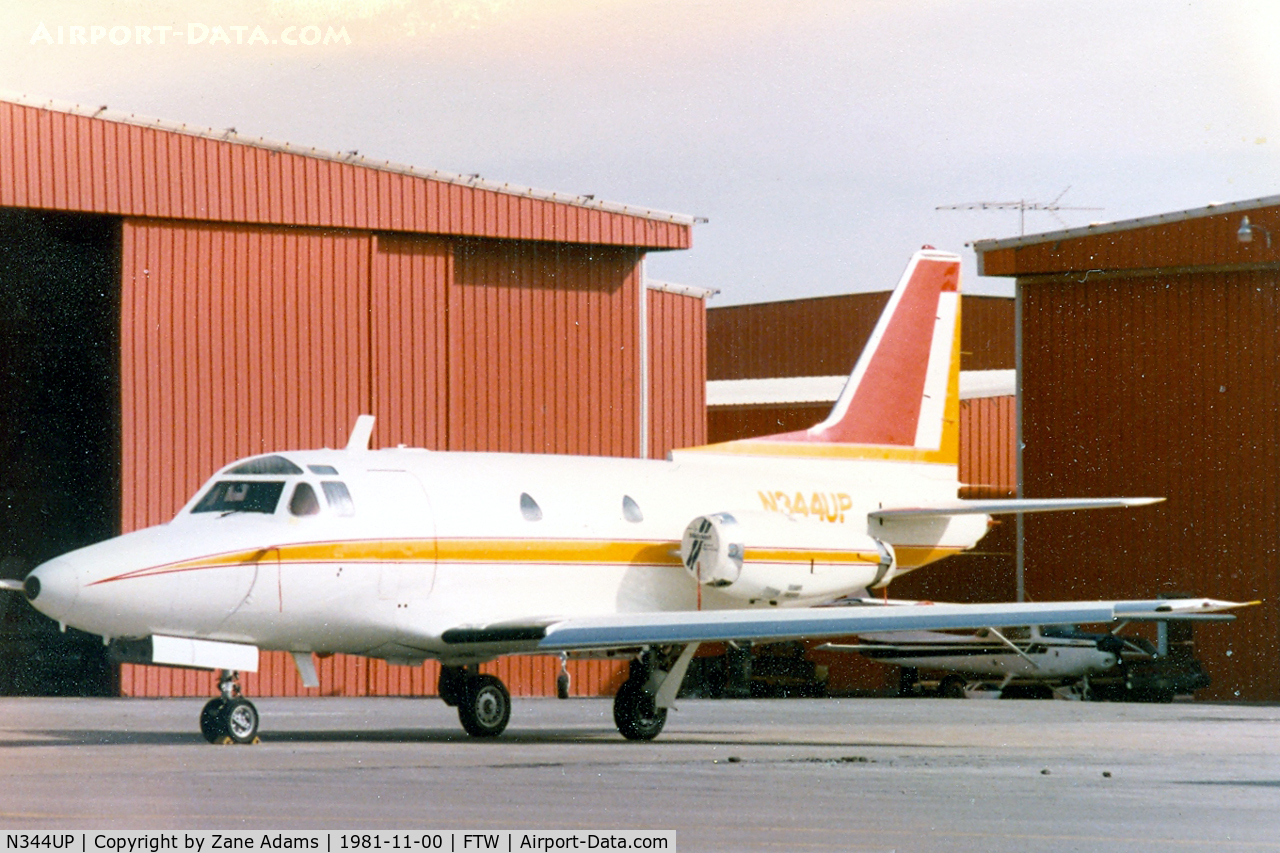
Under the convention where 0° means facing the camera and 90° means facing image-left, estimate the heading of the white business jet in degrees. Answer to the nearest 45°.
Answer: approximately 45°
